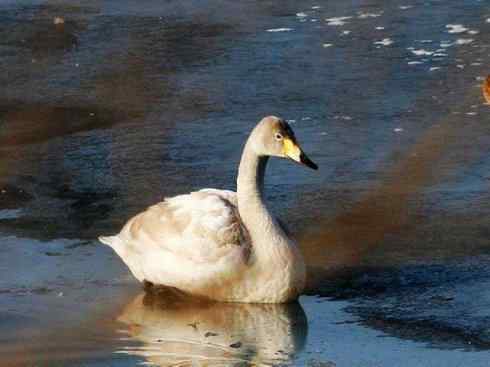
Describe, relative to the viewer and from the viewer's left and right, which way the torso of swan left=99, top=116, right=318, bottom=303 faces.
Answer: facing to the right of the viewer
